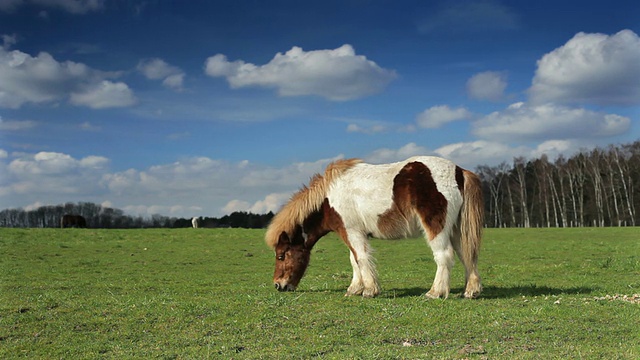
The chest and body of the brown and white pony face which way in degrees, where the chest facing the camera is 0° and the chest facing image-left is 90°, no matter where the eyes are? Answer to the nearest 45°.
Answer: approximately 90°
